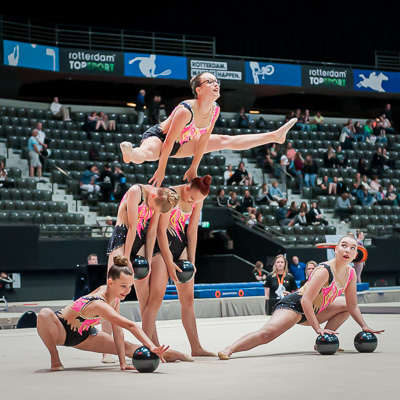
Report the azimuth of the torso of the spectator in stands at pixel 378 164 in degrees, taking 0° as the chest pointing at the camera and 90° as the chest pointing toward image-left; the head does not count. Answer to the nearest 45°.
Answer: approximately 45°

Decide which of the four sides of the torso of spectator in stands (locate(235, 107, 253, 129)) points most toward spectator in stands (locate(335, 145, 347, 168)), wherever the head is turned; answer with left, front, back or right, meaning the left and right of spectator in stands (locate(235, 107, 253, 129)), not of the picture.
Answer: left

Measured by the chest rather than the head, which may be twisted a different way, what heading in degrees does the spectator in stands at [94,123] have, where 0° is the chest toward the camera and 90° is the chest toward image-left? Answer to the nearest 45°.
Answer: approximately 315°

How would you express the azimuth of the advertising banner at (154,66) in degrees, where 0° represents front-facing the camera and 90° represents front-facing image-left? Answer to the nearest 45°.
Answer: approximately 0°

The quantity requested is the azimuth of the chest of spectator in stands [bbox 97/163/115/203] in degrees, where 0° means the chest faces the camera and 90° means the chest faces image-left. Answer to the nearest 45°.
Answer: approximately 180°
